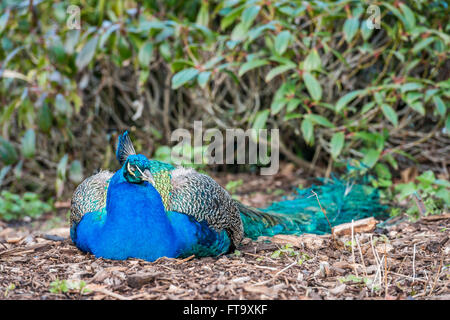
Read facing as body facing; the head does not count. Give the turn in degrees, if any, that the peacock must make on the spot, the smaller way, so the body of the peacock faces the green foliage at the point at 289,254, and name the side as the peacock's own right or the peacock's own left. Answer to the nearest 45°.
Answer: approximately 135° to the peacock's own left

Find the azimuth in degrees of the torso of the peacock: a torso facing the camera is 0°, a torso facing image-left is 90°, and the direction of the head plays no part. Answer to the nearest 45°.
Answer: approximately 45°

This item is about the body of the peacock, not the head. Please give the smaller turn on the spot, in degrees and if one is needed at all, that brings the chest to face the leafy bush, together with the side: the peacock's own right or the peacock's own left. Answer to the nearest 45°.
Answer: approximately 135° to the peacock's own right
